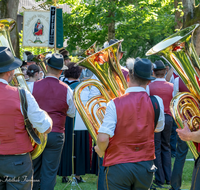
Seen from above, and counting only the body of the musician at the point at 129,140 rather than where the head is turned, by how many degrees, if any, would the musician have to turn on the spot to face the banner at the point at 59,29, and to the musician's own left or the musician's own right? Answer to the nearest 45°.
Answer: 0° — they already face it

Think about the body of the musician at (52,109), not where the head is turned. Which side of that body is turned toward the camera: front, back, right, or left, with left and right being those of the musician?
back

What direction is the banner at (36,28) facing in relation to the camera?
toward the camera

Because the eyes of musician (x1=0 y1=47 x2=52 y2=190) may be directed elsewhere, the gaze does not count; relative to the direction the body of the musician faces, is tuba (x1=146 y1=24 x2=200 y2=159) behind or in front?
in front

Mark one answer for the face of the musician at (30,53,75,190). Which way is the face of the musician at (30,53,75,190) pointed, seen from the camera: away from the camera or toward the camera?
away from the camera

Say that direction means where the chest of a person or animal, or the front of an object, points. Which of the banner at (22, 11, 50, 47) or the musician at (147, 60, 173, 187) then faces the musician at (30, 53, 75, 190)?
the banner

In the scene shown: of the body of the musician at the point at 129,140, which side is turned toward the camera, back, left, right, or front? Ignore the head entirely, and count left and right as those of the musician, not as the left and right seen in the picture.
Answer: back

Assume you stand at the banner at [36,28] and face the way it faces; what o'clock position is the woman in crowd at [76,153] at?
The woman in crowd is roughly at 12 o'clock from the banner.

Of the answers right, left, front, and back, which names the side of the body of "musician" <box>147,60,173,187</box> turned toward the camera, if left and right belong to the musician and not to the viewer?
back

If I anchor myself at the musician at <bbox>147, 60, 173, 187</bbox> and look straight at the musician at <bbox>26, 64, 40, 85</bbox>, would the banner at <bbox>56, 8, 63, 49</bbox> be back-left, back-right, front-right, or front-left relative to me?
front-right

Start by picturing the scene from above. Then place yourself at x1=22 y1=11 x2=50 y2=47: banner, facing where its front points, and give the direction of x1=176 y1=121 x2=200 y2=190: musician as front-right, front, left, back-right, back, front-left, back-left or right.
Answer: front

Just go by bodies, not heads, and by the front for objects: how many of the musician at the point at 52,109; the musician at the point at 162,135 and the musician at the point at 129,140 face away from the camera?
3

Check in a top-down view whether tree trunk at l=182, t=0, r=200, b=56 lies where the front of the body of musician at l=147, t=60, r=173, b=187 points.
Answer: yes

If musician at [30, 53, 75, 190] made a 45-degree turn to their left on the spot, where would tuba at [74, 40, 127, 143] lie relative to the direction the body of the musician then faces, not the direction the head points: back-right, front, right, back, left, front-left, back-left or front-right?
back

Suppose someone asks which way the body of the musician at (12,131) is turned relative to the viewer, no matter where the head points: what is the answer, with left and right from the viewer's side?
facing away from the viewer and to the right of the viewer

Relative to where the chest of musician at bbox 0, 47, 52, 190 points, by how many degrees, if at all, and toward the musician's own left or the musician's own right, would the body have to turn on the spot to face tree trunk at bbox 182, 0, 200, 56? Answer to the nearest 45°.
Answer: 0° — they already face it

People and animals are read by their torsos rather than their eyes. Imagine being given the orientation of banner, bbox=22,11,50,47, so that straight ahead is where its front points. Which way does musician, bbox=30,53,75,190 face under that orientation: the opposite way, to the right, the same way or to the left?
the opposite way

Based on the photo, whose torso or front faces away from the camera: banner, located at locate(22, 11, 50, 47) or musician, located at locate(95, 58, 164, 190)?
the musician

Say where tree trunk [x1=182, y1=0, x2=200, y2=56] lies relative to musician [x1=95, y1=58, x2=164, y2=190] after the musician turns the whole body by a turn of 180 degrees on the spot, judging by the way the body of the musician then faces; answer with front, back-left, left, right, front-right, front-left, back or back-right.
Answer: back

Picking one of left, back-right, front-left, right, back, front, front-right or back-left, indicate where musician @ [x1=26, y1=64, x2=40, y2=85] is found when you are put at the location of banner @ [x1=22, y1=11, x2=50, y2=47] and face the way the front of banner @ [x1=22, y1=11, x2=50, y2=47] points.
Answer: front
